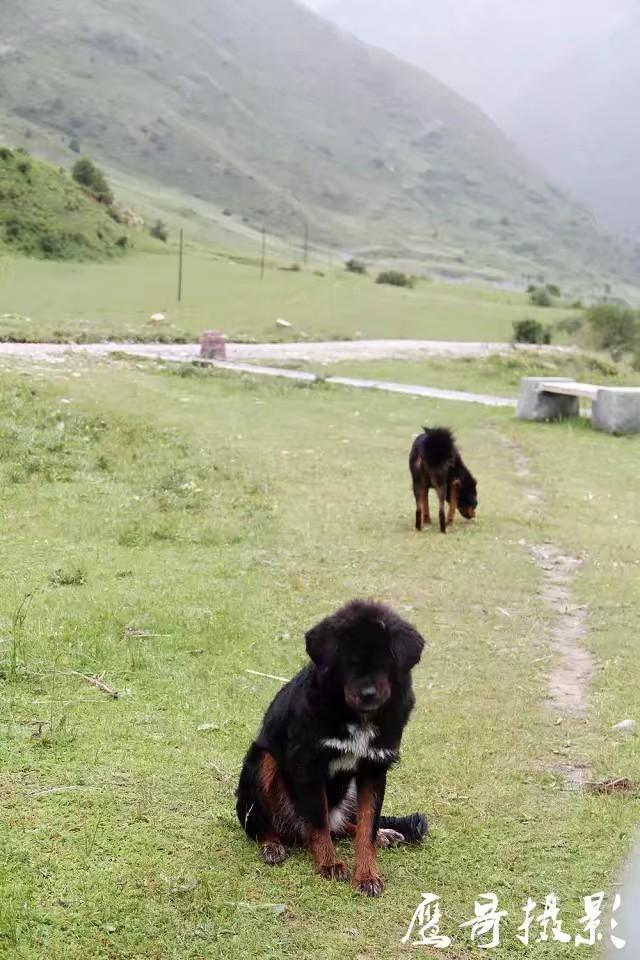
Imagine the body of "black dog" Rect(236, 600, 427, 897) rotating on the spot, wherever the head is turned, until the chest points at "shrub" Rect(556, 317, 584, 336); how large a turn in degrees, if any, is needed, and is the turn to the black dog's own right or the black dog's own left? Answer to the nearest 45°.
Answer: approximately 135° to the black dog's own left

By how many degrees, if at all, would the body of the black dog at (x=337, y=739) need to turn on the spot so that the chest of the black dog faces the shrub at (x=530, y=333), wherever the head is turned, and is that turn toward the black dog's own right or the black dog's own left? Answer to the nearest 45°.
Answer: approximately 135° to the black dog's own left

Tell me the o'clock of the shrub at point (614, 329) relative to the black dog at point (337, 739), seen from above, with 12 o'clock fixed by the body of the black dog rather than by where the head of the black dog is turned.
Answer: The shrub is roughly at 8 o'clock from the black dog.

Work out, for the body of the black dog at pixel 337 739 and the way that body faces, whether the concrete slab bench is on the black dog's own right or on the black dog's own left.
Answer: on the black dog's own left

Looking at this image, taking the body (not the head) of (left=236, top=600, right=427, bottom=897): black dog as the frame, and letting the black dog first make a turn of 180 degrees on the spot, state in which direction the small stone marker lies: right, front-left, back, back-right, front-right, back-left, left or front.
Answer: front-right

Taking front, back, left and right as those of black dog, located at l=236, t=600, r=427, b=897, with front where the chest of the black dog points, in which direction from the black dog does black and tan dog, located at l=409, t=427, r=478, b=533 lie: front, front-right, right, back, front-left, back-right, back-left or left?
back-left

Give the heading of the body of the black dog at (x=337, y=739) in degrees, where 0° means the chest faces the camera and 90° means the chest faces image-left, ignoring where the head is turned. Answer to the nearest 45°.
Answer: approximately 315°
